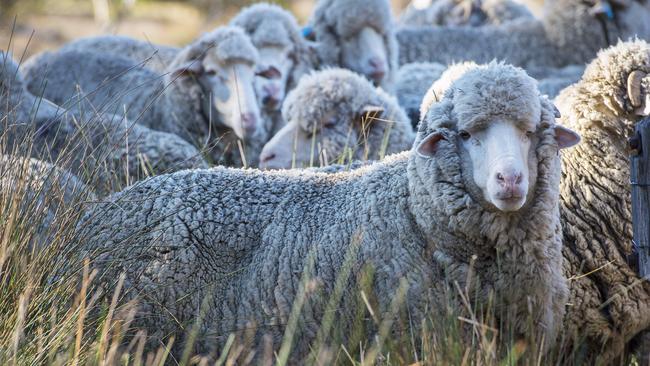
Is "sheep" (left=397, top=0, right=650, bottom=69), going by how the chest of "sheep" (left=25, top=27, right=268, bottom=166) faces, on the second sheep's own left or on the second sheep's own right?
on the second sheep's own left

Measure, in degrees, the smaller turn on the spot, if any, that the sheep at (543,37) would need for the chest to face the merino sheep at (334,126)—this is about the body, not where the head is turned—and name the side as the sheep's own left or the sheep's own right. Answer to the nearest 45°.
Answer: approximately 90° to the sheep's own right

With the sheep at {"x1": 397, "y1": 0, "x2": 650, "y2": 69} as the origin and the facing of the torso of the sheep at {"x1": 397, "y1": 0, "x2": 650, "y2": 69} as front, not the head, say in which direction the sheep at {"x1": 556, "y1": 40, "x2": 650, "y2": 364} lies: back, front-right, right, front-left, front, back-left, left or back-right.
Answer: right

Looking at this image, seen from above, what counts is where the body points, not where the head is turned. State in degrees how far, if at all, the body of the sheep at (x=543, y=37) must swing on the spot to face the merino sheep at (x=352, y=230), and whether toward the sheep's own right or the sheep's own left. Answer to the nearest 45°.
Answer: approximately 90° to the sheep's own right

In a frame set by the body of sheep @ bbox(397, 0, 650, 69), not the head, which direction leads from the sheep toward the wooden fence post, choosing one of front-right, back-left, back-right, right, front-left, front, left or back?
right

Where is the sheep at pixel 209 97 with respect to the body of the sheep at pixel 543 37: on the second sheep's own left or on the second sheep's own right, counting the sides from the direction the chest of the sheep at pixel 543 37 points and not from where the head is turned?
on the second sheep's own right

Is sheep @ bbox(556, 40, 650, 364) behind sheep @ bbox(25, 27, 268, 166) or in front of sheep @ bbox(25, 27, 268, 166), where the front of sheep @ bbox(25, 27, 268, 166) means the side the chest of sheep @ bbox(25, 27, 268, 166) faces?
in front

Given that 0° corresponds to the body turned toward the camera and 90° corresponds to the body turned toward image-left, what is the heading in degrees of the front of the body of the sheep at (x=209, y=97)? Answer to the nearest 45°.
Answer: approximately 315°

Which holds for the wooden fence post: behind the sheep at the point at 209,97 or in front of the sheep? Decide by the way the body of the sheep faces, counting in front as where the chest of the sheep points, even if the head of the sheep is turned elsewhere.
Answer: in front

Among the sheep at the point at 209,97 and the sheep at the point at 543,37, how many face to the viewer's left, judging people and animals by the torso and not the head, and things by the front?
0

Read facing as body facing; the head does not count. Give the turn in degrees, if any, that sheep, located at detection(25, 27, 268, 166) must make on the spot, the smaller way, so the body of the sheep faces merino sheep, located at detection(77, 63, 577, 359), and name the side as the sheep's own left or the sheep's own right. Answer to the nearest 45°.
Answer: approximately 45° to the sheep's own right

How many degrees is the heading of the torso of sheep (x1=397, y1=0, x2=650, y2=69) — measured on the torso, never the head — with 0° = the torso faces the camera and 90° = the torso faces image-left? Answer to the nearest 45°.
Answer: approximately 270°
